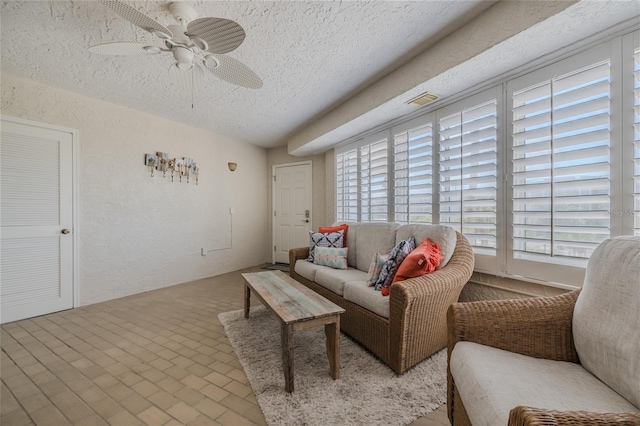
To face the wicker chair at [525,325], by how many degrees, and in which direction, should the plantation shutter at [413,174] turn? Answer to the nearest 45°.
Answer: approximately 45° to its left

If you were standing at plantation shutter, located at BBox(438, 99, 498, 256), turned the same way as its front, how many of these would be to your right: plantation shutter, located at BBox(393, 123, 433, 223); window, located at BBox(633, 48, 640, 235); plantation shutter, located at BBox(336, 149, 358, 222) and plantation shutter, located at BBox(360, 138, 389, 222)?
3

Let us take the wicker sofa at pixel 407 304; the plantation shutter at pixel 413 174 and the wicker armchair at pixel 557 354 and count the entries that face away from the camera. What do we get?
0

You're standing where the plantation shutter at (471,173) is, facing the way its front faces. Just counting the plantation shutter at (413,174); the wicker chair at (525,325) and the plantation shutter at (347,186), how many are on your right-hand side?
2

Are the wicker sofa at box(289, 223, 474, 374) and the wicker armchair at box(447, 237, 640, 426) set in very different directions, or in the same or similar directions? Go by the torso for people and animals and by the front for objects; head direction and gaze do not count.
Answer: same or similar directions

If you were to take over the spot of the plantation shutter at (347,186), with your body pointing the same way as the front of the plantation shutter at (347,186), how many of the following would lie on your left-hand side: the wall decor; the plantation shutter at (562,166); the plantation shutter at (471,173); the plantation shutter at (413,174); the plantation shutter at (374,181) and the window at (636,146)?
5

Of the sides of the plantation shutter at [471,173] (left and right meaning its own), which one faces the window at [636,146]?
left

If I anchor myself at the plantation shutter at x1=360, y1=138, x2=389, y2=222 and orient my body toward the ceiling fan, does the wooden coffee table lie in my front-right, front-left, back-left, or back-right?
front-left

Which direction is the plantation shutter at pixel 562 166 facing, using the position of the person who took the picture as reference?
facing the viewer and to the left of the viewer

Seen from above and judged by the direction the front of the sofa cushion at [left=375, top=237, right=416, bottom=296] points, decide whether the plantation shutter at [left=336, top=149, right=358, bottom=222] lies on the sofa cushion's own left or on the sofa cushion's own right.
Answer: on the sofa cushion's own right

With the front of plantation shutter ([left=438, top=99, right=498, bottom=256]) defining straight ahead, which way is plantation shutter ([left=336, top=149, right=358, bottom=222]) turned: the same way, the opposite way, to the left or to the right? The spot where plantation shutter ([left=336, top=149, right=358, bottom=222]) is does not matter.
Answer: the same way

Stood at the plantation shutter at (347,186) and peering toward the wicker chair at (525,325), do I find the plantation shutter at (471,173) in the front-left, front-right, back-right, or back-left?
front-left

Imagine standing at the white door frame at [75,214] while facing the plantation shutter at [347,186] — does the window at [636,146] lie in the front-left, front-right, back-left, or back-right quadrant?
front-right

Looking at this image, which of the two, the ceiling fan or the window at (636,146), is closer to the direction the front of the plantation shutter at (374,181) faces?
the ceiling fan

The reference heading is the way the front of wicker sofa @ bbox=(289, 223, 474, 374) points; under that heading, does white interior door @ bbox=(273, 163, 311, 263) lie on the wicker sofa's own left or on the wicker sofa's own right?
on the wicker sofa's own right

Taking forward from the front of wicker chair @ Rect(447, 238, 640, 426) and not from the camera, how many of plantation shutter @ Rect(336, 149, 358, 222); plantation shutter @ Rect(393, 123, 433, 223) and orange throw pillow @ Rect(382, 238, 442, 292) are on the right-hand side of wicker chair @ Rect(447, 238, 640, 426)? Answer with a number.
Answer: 3

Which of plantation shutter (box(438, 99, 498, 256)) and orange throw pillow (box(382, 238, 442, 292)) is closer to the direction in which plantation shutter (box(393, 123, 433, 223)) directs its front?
the orange throw pillow

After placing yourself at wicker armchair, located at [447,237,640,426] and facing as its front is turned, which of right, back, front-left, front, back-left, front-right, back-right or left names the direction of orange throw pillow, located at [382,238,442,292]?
right
